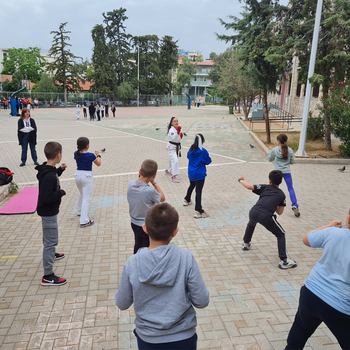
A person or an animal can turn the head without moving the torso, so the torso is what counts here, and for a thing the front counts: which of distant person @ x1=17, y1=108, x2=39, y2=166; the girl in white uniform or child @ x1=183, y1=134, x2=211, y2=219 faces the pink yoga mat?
the distant person

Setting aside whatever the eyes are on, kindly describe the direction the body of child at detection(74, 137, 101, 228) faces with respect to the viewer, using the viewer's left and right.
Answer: facing away from the viewer and to the right of the viewer

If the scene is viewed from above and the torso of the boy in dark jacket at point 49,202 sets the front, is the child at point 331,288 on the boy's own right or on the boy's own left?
on the boy's own right

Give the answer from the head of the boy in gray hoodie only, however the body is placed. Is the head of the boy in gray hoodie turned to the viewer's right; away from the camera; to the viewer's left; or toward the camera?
away from the camera

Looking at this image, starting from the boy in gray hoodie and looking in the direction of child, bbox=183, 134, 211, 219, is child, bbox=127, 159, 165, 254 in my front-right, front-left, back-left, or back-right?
front-left

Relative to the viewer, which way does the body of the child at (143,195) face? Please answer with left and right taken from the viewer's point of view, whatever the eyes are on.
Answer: facing away from the viewer and to the right of the viewer

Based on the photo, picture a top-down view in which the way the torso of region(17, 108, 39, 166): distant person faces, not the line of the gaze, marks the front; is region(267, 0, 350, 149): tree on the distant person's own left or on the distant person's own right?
on the distant person's own left

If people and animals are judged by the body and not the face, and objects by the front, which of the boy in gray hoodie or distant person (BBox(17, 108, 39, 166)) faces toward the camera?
the distant person

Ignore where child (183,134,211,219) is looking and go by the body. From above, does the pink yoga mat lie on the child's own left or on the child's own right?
on the child's own left

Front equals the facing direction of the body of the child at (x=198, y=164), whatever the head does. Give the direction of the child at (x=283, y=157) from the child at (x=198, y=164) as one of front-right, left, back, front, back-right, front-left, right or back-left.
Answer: front-right

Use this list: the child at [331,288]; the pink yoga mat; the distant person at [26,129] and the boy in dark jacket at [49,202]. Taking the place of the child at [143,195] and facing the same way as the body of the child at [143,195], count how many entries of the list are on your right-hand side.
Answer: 1

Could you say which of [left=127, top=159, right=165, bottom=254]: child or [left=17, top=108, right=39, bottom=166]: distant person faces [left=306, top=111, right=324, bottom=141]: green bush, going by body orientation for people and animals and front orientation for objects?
the child

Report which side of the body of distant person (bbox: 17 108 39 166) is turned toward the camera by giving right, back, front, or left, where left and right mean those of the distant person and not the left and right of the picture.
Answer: front

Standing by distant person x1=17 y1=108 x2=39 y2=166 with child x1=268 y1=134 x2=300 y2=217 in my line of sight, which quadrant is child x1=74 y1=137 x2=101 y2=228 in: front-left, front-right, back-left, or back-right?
front-right

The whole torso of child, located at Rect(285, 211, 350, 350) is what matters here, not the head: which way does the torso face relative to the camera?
away from the camera

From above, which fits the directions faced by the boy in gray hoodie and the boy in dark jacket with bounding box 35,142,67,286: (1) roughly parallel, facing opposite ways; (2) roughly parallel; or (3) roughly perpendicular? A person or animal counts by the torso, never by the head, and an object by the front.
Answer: roughly perpendicular

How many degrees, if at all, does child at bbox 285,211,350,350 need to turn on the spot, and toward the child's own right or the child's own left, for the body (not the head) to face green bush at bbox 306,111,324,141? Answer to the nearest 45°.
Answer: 0° — they already face it

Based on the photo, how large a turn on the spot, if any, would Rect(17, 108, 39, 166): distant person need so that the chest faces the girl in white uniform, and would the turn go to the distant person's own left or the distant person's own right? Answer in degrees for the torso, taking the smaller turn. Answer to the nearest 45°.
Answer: approximately 45° to the distant person's own left

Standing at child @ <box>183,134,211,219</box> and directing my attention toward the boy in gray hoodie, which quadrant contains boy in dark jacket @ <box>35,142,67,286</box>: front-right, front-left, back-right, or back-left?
front-right
